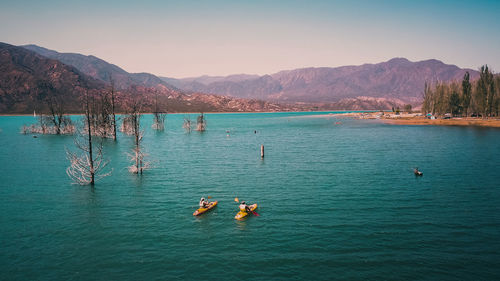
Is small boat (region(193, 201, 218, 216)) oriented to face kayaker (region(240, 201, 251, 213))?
no
